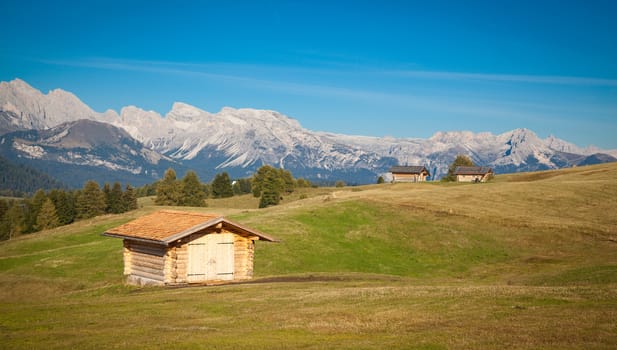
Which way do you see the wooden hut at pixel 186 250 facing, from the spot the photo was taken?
facing the viewer and to the right of the viewer
